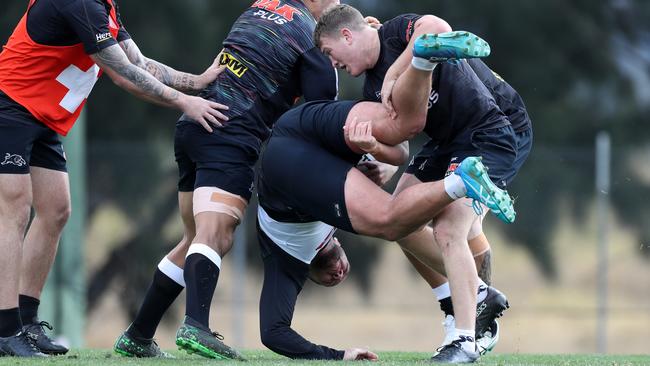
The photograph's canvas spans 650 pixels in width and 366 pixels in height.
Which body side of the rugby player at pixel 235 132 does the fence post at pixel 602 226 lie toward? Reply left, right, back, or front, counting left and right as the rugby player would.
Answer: front

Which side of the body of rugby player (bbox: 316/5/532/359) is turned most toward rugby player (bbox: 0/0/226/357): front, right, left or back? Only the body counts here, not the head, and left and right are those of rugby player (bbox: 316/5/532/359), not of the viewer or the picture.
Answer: front

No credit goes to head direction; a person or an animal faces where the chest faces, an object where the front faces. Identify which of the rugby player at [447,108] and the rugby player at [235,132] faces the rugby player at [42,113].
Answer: the rugby player at [447,108]

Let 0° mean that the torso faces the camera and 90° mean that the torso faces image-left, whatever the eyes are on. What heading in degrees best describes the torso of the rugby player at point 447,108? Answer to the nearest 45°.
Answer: approximately 90°

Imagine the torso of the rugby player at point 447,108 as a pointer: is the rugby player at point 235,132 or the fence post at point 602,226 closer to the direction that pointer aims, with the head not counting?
the rugby player

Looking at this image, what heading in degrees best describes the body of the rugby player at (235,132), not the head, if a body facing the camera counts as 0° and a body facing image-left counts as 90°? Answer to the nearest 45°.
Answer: approximately 225°

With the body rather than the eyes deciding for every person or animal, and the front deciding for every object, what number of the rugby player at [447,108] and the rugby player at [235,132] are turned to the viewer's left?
1

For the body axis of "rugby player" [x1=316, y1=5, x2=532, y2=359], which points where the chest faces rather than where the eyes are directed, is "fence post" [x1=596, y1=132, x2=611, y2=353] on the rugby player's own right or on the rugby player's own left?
on the rugby player's own right
